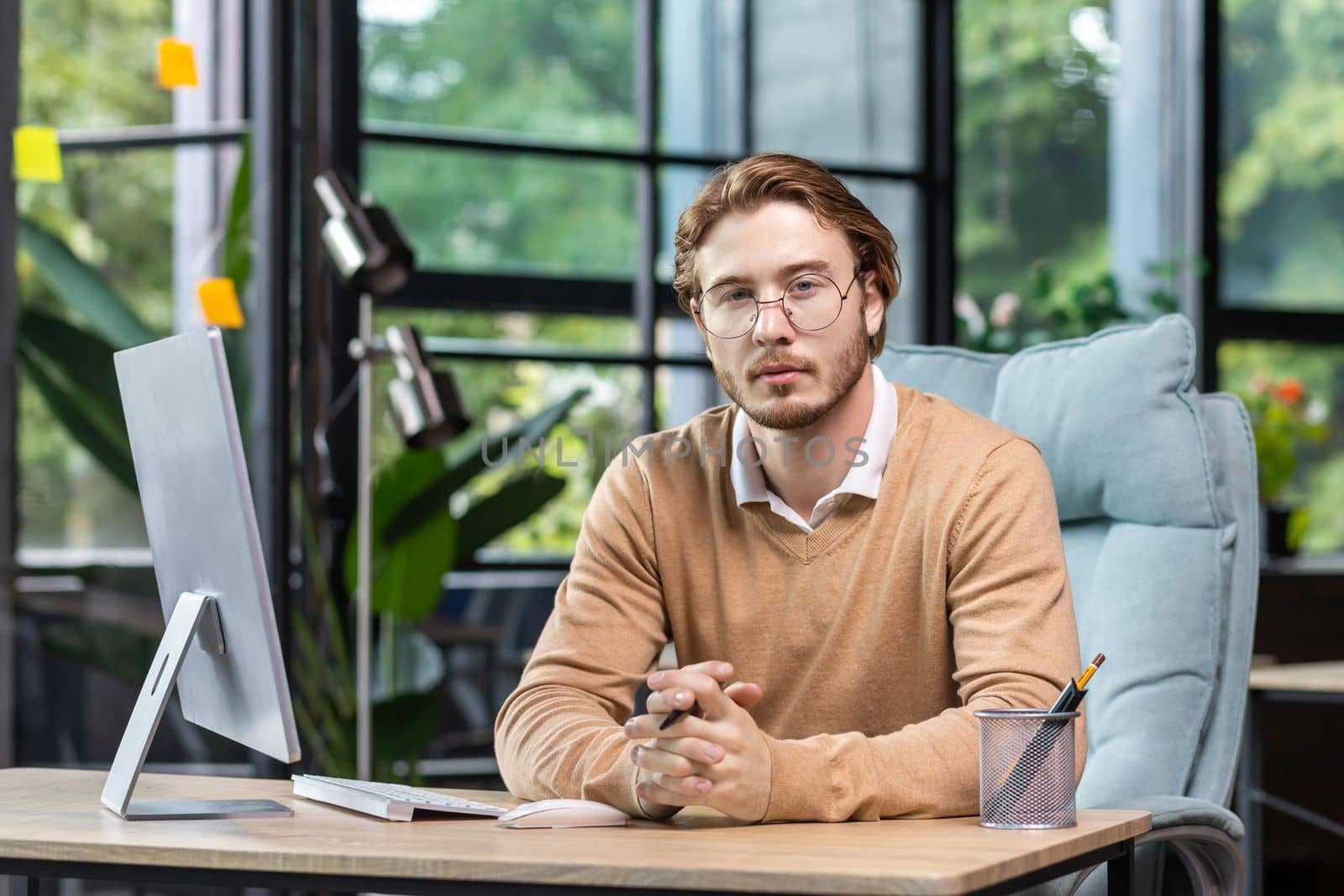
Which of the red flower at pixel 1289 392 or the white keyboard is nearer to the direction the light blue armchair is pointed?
the white keyboard
